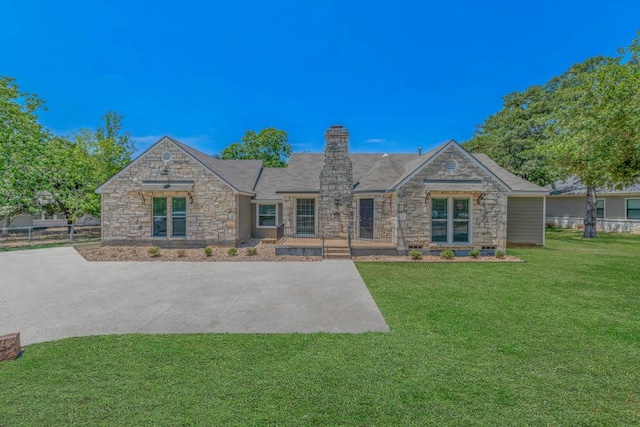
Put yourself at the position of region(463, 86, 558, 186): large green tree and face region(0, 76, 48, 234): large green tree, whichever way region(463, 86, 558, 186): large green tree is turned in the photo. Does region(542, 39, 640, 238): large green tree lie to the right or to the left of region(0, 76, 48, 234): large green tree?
left

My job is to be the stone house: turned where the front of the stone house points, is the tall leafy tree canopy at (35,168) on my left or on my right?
on my right

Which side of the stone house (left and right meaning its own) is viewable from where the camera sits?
front

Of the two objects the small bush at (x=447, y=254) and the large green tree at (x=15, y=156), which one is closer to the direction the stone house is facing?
the small bush

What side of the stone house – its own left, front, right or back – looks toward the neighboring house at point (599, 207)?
left

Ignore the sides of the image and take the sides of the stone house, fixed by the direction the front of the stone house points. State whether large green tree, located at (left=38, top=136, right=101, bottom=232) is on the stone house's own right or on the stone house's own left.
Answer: on the stone house's own right

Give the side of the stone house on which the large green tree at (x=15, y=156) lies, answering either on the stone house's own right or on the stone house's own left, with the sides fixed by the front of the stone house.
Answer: on the stone house's own right

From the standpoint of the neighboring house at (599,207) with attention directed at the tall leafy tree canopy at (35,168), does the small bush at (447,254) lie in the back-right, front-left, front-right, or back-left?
front-left

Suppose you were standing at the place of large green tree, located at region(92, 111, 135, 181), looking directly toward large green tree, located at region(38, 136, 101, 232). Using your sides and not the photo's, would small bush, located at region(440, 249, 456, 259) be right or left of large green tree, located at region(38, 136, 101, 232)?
left
